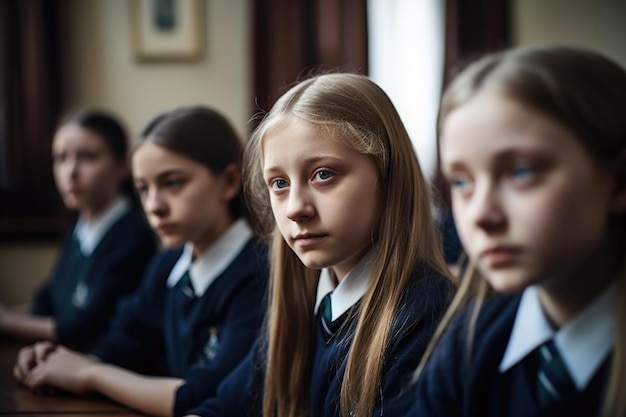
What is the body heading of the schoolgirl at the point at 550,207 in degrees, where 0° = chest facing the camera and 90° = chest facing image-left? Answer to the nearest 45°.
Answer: approximately 45°

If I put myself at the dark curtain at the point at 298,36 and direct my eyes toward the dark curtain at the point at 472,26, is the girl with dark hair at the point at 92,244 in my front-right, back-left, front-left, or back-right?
back-right

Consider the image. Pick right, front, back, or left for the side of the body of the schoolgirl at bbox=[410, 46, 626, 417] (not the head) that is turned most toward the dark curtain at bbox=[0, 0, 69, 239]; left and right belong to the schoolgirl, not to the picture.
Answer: right

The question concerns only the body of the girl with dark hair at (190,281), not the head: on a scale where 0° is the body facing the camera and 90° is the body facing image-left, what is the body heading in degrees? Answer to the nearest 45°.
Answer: approximately 45°

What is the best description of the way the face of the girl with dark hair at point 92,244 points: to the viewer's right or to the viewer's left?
to the viewer's left

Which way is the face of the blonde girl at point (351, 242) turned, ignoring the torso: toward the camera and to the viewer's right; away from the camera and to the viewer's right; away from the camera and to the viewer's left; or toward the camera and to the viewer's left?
toward the camera and to the viewer's left

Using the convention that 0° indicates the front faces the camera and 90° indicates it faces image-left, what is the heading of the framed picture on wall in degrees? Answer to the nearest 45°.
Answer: approximately 0°

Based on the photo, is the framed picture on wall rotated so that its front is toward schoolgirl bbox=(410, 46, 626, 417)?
yes

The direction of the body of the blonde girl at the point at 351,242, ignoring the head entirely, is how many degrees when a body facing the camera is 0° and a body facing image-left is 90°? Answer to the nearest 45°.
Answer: approximately 45°
